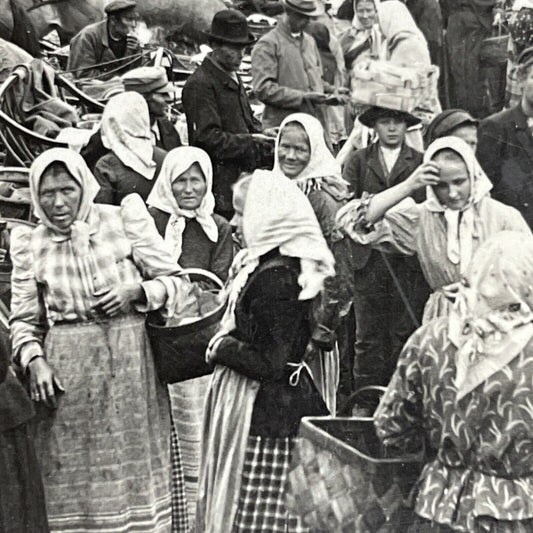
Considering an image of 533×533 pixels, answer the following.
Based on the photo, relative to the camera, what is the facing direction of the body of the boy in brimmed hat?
toward the camera

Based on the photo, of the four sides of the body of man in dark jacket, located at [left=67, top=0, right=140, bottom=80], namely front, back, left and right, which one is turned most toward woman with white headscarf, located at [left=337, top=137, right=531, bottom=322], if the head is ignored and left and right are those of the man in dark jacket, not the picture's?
front

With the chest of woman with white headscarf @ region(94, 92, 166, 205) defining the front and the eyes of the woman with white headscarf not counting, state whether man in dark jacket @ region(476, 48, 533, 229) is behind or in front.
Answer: behind

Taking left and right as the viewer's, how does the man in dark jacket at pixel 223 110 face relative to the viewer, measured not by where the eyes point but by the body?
facing the viewer and to the right of the viewer

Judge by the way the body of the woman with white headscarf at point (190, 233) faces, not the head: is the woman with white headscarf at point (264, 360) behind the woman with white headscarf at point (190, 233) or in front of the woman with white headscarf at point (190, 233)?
in front

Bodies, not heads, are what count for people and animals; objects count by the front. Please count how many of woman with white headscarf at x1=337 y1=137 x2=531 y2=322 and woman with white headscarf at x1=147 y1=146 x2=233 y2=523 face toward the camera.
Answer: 2

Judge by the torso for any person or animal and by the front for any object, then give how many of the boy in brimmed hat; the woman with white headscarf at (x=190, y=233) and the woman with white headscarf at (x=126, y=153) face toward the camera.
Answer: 2
